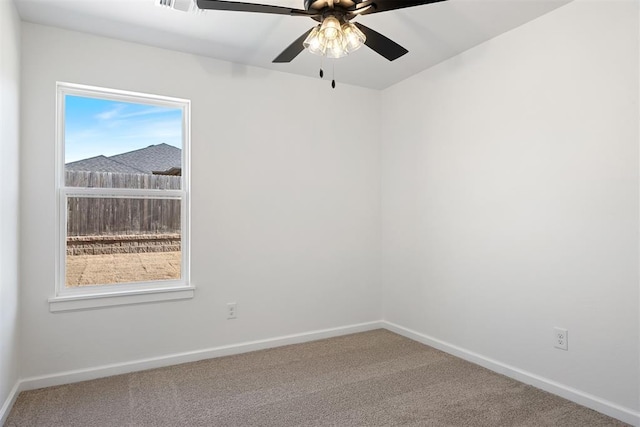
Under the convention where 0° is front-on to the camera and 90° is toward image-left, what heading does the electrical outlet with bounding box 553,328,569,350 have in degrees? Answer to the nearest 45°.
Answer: approximately 45°

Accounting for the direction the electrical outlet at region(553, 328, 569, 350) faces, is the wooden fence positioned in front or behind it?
in front

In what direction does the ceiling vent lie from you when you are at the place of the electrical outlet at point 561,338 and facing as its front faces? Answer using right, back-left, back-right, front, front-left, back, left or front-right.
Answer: front

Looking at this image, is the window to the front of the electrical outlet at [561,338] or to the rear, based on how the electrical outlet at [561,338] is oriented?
to the front

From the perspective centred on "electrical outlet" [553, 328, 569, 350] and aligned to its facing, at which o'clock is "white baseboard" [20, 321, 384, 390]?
The white baseboard is roughly at 1 o'clock from the electrical outlet.

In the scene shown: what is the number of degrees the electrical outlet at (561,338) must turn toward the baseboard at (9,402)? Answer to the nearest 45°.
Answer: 0° — it already faces it

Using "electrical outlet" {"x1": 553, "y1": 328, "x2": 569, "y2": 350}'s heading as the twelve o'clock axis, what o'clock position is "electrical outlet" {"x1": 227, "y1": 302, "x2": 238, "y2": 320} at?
"electrical outlet" {"x1": 227, "y1": 302, "x2": 238, "y2": 320} is roughly at 1 o'clock from "electrical outlet" {"x1": 553, "y1": 328, "x2": 569, "y2": 350}.
